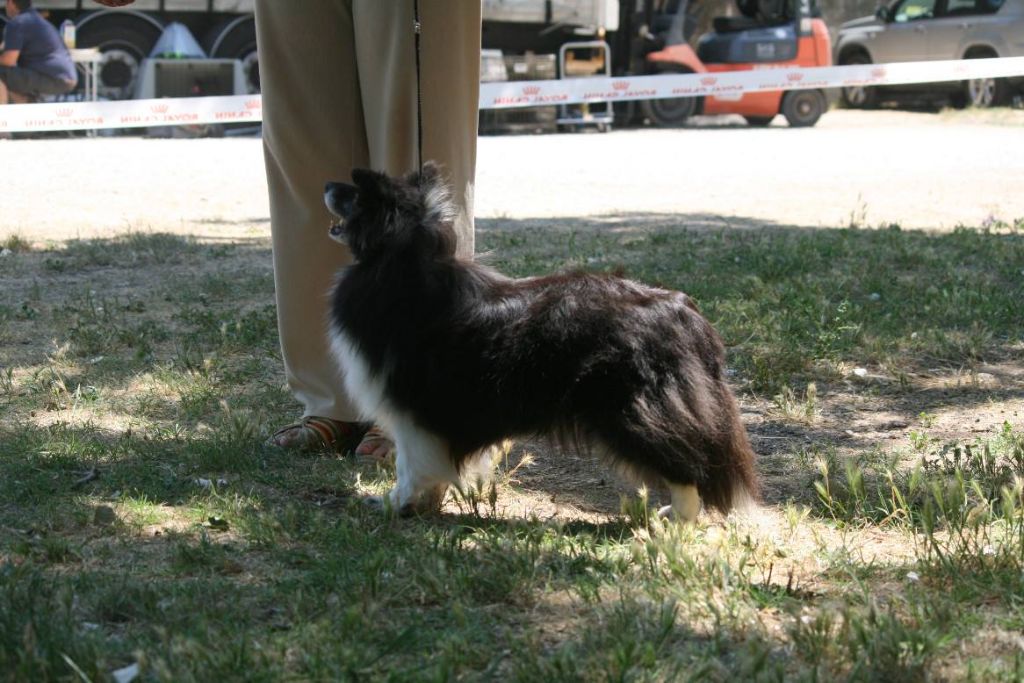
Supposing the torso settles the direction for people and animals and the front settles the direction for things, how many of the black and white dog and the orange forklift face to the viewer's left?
2

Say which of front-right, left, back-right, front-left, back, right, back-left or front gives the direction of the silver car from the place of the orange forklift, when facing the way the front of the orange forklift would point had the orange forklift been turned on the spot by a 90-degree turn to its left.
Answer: back-left

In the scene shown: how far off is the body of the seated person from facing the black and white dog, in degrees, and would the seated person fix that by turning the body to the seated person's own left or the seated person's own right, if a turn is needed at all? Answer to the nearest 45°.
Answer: approximately 90° to the seated person's own left

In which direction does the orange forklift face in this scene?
to the viewer's left

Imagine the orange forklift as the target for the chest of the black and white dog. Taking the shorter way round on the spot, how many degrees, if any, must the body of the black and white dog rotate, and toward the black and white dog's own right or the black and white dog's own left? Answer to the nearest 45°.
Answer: approximately 90° to the black and white dog's own right

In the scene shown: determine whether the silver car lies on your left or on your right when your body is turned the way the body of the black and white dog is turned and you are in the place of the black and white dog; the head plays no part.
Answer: on your right

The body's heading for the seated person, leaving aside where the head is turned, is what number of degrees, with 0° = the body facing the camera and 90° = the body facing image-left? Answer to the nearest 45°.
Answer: approximately 90°

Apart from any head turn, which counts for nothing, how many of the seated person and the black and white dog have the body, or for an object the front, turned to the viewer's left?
2

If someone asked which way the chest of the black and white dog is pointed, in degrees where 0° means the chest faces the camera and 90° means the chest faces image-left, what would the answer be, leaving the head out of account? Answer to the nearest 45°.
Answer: approximately 90°
